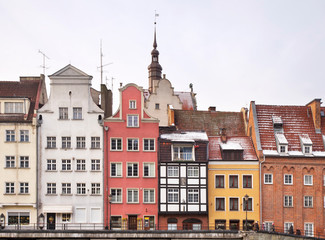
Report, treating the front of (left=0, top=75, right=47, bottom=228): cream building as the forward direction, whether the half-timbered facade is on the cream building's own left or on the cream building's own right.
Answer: on the cream building's own left

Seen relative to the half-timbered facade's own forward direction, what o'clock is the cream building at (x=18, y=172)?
The cream building is roughly at 3 o'clock from the half-timbered facade.

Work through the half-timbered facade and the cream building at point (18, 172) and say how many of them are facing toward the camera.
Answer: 2

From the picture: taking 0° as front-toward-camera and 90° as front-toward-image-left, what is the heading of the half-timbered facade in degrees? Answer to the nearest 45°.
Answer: approximately 0°

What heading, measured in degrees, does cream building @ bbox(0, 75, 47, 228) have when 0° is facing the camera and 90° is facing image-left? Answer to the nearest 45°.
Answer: approximately 0°
